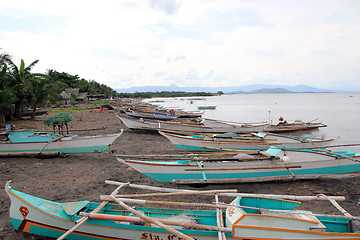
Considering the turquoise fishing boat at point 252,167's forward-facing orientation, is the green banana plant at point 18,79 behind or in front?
in front

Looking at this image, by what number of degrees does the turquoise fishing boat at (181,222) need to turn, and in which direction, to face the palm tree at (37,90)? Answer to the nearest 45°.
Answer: approximately 45° to its right

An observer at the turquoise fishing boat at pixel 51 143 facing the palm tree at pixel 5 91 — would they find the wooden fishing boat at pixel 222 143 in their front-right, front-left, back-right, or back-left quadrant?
back-right

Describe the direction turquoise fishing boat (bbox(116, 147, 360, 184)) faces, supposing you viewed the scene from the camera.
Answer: facing to the left of the viewer

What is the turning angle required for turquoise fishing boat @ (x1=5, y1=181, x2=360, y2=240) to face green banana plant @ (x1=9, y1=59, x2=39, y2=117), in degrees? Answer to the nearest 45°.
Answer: approximately 45° to its right

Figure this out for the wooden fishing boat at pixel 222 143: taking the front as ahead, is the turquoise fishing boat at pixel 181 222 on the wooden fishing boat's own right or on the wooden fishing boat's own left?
on the wooden fishing boat's own left

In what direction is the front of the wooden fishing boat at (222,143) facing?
to the viewer's left

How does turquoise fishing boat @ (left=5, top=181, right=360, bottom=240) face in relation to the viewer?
to the viewer's left
